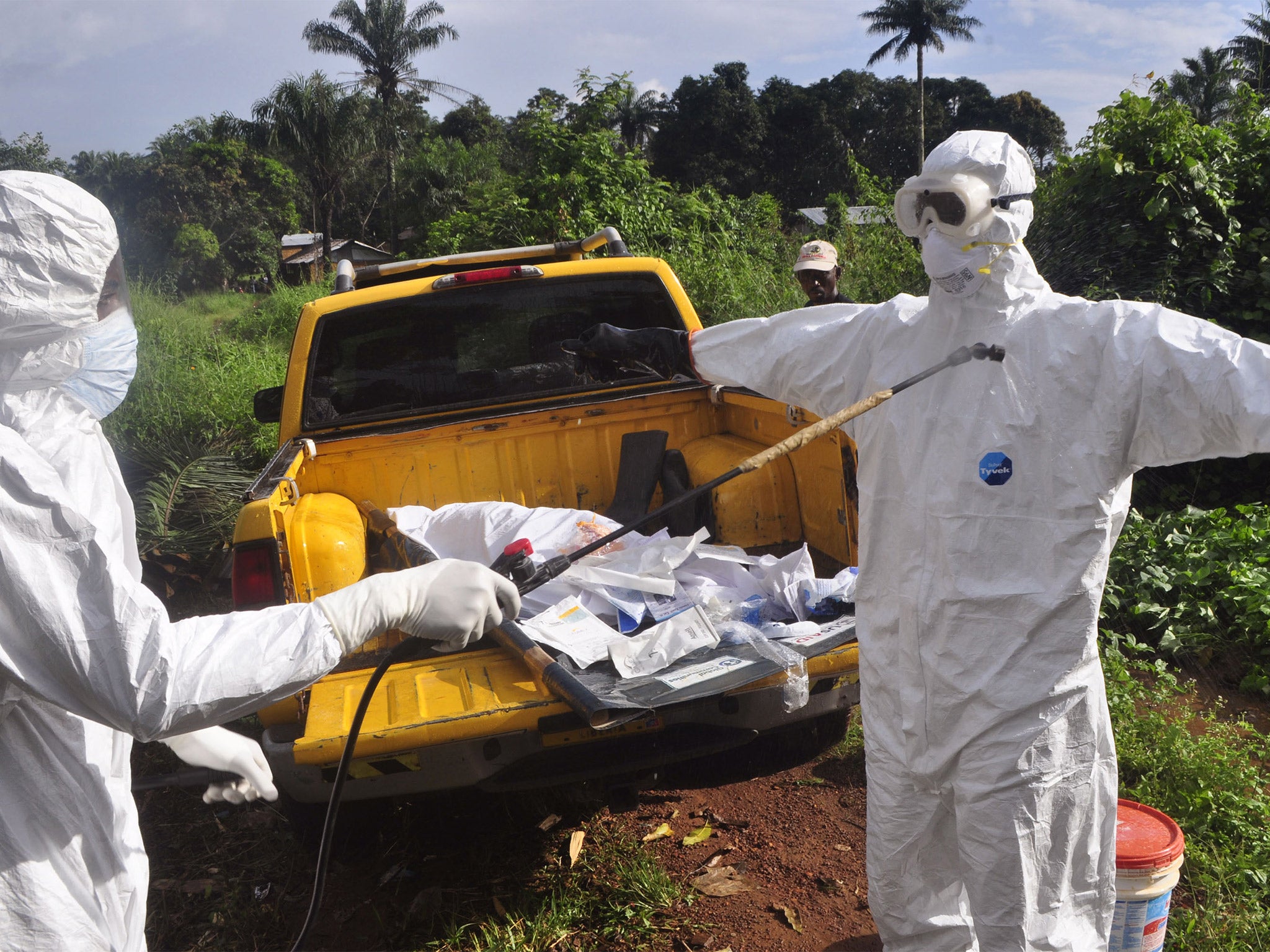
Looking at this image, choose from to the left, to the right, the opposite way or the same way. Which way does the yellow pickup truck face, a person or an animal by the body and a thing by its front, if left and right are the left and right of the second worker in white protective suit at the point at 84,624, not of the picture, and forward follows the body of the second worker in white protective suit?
to the left

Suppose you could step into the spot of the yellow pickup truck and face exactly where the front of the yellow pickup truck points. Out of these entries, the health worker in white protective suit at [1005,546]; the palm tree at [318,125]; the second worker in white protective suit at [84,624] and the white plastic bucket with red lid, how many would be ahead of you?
1

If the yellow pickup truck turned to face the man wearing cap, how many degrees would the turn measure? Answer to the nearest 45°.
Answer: approximately 45° to its right

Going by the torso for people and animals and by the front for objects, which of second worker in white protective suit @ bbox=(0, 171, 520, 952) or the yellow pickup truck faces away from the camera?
the yellow pickup truck

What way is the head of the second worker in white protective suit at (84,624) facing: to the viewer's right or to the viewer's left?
to the viewer's right

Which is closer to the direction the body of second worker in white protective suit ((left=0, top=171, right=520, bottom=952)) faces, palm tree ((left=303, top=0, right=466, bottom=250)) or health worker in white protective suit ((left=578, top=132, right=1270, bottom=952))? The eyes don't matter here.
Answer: the health worker in white protective suit

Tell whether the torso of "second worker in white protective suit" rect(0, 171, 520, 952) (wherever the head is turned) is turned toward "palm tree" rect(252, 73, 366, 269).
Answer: no

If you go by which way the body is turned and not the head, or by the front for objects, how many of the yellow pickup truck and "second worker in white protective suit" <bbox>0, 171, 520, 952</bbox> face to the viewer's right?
1

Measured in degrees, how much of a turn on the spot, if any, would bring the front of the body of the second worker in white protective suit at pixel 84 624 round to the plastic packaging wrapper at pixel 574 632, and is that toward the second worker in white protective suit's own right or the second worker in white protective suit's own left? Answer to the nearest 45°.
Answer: approximately 45° to the second worker in white protective suit's own left

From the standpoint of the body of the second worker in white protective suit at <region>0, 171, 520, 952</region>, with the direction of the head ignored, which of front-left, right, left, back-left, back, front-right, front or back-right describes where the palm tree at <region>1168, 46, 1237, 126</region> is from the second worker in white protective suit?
front-left

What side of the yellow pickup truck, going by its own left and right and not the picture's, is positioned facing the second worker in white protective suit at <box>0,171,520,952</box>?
back

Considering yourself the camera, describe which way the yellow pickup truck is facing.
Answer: facing away from the viewer

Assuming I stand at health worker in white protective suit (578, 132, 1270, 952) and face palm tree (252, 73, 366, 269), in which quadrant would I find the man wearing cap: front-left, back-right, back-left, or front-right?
front-right

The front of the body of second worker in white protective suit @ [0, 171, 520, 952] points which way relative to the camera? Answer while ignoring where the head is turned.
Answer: to the viewer's right

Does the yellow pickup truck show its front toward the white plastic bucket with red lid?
no

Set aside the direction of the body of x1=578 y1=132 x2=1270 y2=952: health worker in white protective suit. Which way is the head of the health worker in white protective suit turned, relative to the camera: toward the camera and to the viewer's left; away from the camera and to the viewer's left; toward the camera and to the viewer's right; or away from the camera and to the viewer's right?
toward the camera and to the viewer's left

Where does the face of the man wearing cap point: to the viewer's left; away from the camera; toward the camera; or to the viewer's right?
toward the camera

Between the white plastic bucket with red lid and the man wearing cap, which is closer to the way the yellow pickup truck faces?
the man wearing cap
